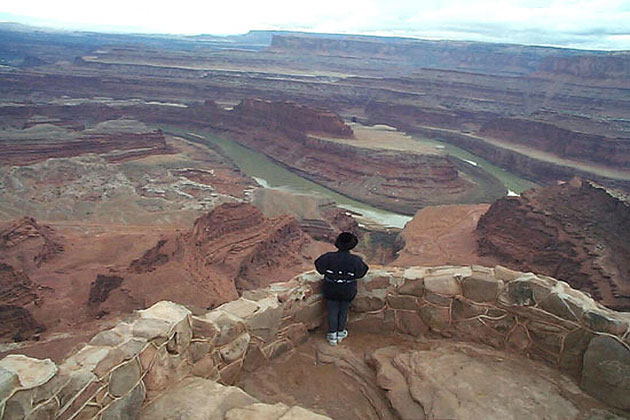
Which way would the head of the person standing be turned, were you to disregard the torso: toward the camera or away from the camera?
away from the camera

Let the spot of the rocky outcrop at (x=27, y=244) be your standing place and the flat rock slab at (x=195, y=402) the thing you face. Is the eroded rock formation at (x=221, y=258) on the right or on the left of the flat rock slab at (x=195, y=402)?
left

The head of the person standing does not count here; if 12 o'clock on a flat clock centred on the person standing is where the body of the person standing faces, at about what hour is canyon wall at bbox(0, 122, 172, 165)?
The canyon wall is roughly at 11 o'clock from the person standing.

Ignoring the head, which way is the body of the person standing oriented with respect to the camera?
away from the camera

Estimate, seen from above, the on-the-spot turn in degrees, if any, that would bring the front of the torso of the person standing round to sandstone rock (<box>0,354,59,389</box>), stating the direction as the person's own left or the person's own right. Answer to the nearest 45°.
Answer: approximately 135° to the person's own left

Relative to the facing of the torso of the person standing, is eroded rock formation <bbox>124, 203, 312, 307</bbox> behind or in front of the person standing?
in front

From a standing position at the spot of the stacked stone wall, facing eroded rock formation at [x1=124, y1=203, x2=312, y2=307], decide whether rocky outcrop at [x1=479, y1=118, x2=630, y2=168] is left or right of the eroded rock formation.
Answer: right

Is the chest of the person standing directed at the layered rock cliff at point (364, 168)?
yes

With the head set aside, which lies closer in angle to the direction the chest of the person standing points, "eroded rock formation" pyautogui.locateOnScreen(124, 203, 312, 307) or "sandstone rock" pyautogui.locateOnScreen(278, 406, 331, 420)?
the eroded rock formation

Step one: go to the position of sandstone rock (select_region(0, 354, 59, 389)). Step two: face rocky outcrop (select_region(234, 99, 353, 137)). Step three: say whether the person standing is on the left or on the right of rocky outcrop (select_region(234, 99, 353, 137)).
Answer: right

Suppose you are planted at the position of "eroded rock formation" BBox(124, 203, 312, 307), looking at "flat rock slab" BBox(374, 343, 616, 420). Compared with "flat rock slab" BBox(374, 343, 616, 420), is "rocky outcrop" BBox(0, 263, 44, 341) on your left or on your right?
right

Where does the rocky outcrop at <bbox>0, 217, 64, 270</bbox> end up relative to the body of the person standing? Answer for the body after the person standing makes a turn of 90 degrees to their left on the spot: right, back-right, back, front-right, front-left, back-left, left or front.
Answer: front-right

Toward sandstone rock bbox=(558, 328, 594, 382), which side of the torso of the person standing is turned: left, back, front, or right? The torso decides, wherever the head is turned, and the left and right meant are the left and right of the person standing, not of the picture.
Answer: right

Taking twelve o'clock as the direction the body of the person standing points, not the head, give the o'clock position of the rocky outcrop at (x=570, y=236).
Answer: The rocky outcrop is roughly at 1 o'clock from the person standing.

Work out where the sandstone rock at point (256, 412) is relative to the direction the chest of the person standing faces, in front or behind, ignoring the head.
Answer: behind

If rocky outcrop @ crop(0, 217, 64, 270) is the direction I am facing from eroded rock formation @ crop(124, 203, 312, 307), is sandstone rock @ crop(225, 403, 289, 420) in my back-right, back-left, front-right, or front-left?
back-left

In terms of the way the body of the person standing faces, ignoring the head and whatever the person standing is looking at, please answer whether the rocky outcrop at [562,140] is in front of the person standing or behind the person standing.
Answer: in front

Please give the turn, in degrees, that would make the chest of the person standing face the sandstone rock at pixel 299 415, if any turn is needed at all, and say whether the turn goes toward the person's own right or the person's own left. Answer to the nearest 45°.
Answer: approximately 180°
